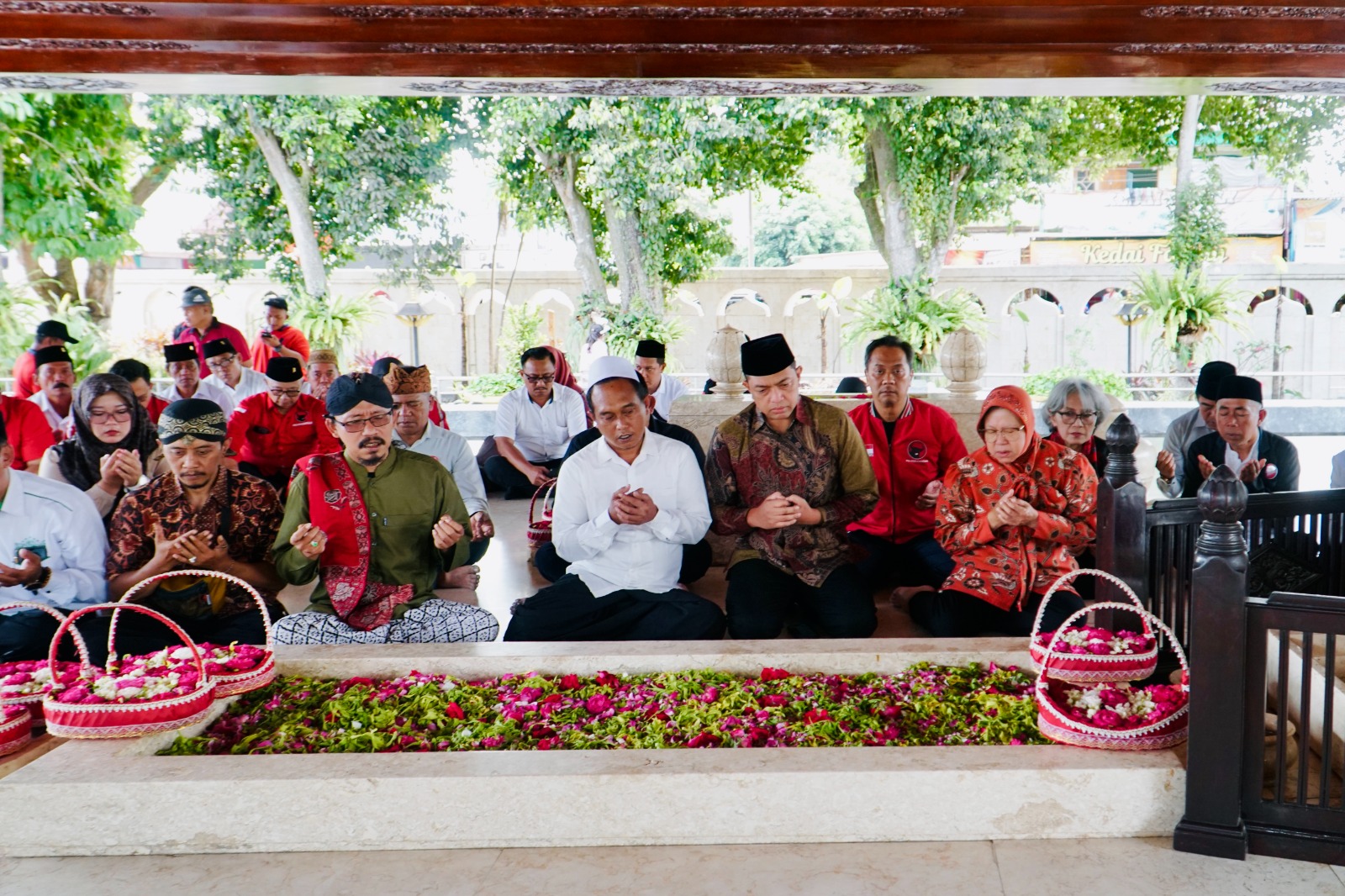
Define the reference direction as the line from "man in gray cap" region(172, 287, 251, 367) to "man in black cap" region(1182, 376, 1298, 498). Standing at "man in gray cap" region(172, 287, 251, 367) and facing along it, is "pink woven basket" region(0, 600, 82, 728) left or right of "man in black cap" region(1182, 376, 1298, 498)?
right

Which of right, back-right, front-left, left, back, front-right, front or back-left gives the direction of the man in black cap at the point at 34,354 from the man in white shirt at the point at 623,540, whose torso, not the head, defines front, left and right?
back-right

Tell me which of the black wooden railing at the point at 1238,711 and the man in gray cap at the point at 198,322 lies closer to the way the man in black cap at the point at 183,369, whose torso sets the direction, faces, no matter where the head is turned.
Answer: the black wooden railing

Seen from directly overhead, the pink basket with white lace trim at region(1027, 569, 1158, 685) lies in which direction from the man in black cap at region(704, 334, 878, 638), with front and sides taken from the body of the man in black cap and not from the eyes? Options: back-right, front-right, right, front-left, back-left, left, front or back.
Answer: front-left

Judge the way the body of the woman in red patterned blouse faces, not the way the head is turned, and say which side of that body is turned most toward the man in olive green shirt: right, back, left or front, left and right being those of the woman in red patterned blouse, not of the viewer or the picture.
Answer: right

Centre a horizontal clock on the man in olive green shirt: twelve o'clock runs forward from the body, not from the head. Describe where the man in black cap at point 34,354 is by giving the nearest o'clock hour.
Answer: The man in black cap is roughly at 5 o'clock from the man in olive green shirt.

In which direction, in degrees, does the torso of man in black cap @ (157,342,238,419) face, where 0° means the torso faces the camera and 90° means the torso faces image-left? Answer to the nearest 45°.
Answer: approximately 0°

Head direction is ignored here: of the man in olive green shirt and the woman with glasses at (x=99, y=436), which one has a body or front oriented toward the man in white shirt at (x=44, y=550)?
the woman with glasses
